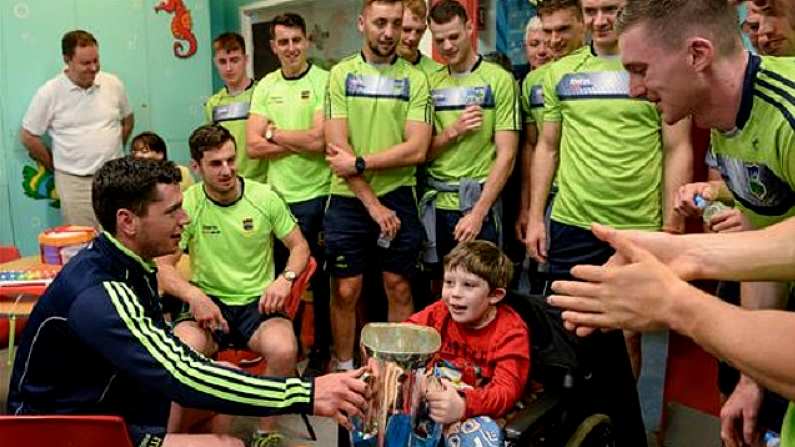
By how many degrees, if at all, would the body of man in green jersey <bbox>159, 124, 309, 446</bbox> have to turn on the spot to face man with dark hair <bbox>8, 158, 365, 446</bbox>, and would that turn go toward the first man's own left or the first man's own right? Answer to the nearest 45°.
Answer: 0° — they already face them

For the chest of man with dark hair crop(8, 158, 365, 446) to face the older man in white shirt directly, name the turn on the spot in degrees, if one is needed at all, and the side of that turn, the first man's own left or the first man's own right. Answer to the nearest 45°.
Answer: approximately 90° to the first man's own left

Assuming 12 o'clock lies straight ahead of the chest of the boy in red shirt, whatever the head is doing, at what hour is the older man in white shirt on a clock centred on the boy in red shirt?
The older man in white shirt is roughly at 3 o'clock from the boy in red shirt.

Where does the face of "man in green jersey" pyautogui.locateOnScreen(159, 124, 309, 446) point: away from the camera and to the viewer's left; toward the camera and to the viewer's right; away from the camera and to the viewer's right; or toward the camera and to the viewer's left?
toward the camera and to the viewer's right

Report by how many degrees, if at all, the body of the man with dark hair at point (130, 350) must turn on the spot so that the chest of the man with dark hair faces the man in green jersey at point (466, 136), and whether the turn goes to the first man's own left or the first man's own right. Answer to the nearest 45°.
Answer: approximately 45° to the first man's own left

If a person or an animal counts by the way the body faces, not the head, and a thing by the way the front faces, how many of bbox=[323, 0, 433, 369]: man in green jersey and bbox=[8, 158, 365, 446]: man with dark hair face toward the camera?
1

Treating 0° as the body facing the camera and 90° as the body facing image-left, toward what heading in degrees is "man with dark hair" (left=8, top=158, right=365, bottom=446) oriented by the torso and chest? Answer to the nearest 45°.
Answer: approximately 270°

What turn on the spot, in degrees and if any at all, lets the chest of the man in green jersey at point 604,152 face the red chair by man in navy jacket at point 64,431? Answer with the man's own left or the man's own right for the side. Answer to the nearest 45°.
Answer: approximately 45° to the man's own right

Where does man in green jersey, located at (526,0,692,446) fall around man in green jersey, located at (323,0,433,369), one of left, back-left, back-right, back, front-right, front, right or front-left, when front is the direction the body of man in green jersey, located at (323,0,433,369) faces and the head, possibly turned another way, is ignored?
front-left

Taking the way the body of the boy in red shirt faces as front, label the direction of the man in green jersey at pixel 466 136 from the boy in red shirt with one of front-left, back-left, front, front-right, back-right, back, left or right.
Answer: back-right

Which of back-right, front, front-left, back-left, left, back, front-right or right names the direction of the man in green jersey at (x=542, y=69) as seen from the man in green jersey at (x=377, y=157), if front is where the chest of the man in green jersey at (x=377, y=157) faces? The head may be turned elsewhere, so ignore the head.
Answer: left

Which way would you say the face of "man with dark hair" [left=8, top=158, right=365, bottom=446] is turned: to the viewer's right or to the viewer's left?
to the viewer's right

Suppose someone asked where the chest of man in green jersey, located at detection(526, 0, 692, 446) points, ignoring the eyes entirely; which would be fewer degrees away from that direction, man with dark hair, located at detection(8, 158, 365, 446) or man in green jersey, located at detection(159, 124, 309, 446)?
the man with dark hair
